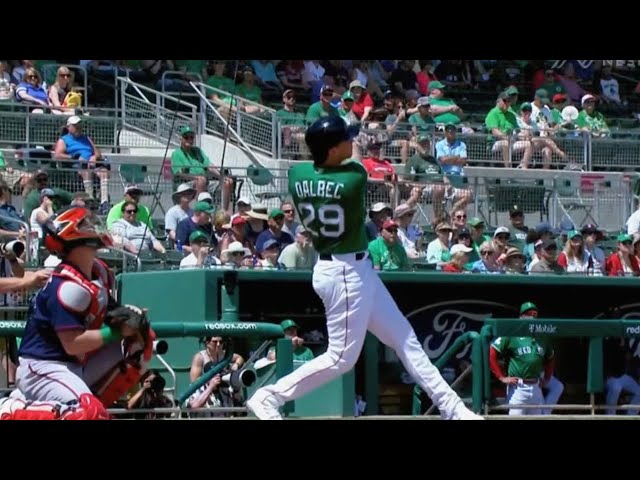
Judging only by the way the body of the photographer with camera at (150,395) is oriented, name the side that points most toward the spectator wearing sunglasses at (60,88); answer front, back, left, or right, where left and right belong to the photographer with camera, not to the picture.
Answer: back

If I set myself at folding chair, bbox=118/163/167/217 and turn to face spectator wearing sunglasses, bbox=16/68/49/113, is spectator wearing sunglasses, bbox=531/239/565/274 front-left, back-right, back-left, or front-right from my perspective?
back-right

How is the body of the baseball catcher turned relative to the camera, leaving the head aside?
to the viewer's right

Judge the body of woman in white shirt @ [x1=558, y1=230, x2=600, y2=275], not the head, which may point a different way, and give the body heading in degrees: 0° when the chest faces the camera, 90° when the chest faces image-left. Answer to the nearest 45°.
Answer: approximately 0°

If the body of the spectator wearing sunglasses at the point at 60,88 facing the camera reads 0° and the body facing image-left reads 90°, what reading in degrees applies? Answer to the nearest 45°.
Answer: approximately 315°
